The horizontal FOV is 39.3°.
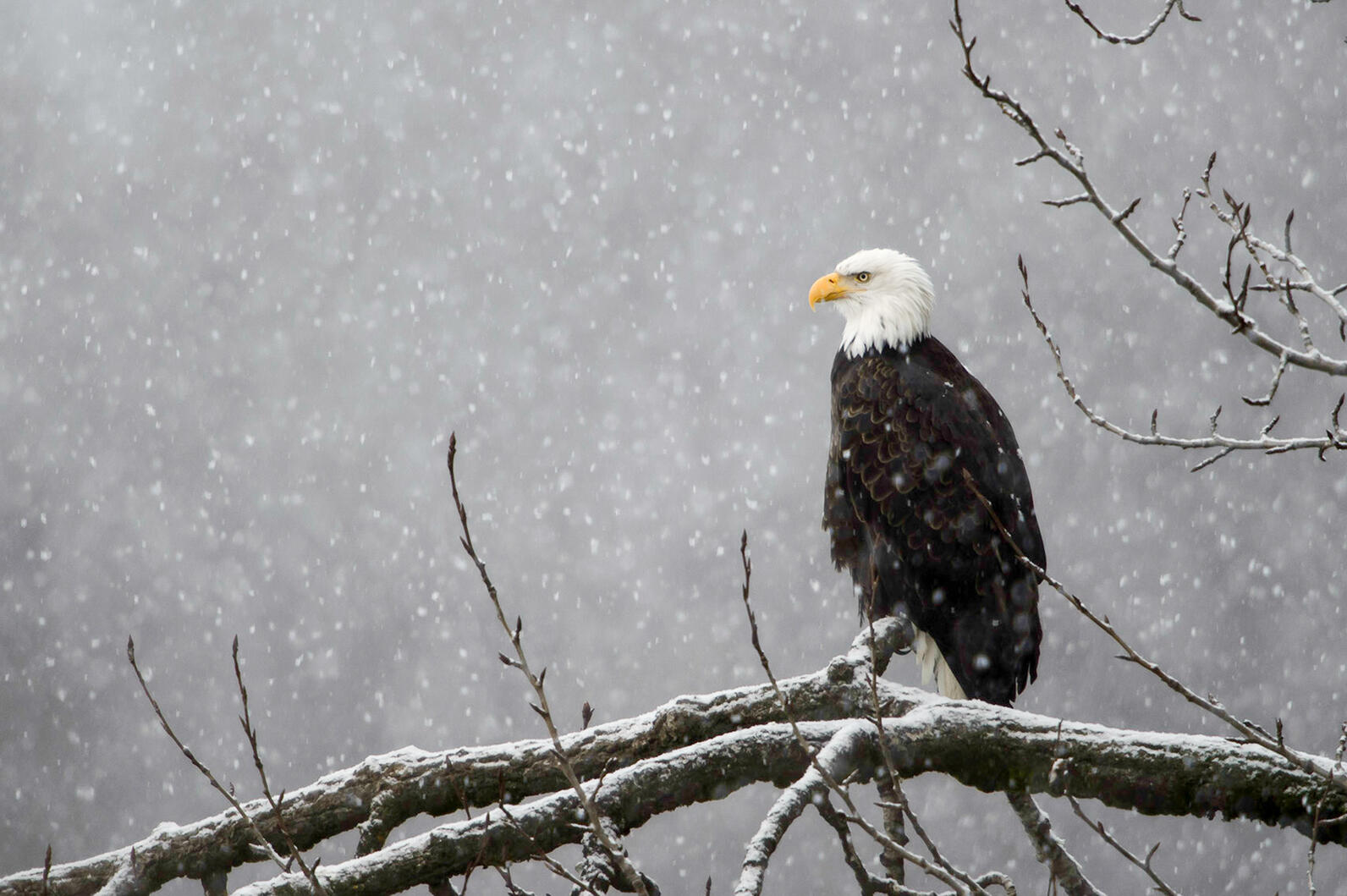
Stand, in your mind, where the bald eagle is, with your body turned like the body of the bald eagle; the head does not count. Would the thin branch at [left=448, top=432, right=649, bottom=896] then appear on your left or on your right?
on your left

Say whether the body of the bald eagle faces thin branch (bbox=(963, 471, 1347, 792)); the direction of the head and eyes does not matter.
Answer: no

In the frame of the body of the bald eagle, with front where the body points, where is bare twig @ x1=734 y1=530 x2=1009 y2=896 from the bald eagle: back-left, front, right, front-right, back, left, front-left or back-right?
left

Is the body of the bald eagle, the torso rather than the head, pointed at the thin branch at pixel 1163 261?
no
